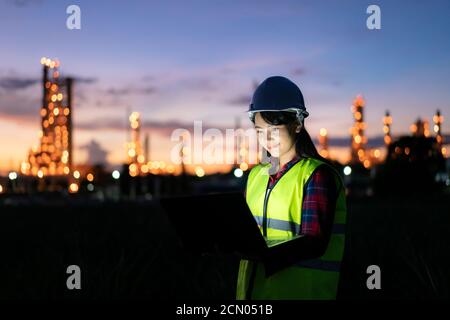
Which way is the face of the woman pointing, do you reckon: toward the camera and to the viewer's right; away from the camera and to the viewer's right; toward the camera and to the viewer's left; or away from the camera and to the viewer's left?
toward the camera and to the viewer's left

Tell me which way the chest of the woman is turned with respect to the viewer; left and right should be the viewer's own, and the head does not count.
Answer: facing the viewer and to the left of the viewer
